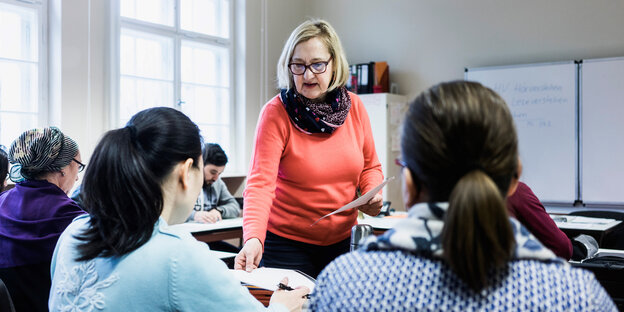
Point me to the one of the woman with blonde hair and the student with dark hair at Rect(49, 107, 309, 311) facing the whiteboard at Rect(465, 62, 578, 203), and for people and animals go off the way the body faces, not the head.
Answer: the student with dark hair

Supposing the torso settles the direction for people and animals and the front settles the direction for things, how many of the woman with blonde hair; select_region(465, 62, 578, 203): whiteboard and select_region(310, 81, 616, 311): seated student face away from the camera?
1

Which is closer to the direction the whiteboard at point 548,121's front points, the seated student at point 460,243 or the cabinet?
the seated student

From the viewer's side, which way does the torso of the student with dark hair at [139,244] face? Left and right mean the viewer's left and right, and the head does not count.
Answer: facing away from the viewer and to the right of the viewer

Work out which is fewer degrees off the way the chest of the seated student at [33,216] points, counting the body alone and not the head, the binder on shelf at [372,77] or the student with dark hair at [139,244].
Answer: the binder on shelf

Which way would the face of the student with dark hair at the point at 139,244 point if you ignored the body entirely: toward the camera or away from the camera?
away from the camera

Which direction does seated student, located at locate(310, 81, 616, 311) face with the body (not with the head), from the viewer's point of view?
away from the camera

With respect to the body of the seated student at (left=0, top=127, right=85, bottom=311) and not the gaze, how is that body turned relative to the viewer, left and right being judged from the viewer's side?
facing away from the viewer and to the right of the viewer

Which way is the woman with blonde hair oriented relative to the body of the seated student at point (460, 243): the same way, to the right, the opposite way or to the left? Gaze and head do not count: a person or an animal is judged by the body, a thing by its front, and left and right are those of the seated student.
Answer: the opposite way

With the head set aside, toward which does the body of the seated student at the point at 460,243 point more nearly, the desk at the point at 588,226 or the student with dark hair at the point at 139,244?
the desk

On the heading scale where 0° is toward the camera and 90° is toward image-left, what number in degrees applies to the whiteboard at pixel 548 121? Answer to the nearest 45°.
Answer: approximately 0°

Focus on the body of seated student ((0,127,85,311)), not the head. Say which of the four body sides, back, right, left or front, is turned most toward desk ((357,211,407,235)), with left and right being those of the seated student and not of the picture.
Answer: front

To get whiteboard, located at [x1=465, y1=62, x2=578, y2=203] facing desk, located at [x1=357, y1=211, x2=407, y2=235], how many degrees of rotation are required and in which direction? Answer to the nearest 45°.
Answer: approximately 45° to its right

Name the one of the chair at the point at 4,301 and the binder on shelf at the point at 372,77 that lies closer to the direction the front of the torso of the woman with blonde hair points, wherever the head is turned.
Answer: the chair
